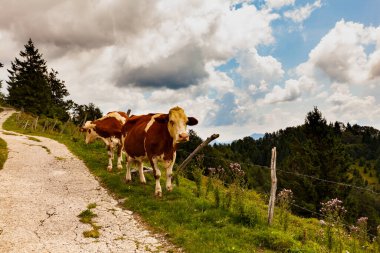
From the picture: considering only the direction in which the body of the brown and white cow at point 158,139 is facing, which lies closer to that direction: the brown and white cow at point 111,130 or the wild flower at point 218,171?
the wild flower

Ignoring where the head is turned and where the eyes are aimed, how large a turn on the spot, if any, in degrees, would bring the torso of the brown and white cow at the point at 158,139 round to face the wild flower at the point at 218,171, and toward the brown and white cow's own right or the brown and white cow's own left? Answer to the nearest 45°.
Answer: approximately 45° to the brown and white cow's own left

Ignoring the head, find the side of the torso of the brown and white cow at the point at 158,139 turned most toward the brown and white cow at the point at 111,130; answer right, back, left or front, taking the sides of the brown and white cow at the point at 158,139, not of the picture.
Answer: back

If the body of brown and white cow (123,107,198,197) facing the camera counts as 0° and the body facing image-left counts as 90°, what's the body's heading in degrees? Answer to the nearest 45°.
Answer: approximately 315°
